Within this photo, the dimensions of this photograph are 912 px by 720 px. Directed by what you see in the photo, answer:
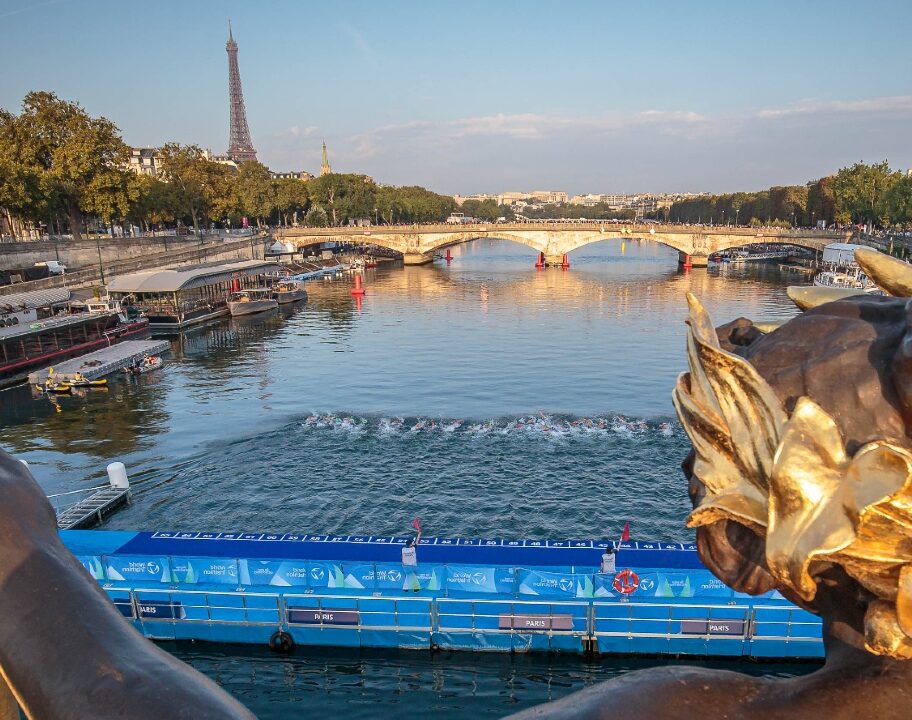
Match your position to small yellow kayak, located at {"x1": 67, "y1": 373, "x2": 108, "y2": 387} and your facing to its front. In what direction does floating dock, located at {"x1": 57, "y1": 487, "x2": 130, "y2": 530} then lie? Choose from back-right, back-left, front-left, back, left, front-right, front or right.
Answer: right

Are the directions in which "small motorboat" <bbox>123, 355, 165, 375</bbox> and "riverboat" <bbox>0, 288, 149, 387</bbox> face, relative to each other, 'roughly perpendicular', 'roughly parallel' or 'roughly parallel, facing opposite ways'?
roughly parallel

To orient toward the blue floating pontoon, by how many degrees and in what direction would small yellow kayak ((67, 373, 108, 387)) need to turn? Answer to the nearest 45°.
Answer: approximately 90° to its right

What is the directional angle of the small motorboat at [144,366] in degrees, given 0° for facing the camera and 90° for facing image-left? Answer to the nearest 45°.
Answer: approximately 225°

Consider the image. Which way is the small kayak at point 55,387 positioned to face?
to the viewer's right

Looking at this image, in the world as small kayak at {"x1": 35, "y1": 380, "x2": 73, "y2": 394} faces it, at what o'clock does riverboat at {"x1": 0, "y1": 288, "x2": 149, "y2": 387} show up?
The riverboat is roughly at 9 o'clock from the small kayak.

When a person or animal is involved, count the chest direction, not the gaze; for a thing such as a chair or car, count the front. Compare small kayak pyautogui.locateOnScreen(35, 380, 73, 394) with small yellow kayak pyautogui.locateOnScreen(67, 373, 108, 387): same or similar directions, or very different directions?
same or similar directions

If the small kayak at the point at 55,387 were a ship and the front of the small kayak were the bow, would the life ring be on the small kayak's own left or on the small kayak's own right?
on the small kayak's own right

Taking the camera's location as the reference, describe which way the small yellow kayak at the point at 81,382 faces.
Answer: facing to the right of the viewer

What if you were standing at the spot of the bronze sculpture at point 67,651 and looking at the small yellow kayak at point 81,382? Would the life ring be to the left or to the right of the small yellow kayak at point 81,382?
right

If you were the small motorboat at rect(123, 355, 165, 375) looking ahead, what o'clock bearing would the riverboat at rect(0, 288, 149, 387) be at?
The riverboat is roughly at 9 o'clock from the small motorboat.

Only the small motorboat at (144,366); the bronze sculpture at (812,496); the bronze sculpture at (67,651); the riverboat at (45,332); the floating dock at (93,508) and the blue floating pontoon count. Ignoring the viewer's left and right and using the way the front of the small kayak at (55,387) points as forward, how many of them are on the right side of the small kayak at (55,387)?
4

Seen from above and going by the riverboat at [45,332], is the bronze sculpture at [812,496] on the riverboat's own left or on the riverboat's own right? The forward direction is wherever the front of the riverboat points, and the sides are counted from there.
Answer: on the riverboat's own right

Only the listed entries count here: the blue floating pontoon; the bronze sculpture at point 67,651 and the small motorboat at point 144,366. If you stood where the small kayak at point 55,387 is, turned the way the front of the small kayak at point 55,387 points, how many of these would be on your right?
2

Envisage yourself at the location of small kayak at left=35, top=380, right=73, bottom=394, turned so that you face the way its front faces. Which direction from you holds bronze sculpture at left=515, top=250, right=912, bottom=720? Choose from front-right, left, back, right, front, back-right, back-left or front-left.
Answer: right
